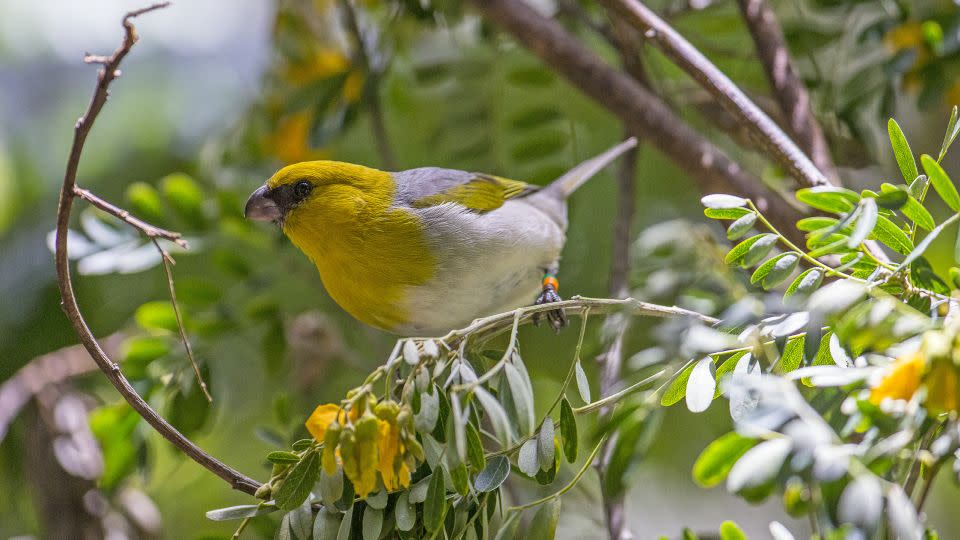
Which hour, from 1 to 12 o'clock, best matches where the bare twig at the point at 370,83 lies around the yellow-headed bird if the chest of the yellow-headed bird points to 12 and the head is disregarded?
The bare twig is roughly at 3 o'clock from the yellow-headed bird.

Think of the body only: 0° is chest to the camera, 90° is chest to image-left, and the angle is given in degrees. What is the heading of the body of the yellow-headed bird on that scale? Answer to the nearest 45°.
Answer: approximately 90°

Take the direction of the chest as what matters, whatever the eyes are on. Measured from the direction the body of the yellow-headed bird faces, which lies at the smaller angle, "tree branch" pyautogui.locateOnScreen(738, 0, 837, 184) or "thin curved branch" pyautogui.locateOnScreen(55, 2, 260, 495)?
the thin curved branch

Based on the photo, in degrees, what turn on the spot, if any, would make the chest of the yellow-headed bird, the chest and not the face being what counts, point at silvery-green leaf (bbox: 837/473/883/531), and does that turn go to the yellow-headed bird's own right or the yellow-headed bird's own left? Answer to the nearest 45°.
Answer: approximately 90° to the yellow-headed bird's own left

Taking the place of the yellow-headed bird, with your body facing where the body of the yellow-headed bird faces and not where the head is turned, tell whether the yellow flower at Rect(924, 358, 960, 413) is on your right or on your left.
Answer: on your left

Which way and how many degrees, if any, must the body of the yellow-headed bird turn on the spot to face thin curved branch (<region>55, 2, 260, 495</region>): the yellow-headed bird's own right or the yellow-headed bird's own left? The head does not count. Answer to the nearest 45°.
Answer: approximately 45° to the yellow-headed bird's own left
